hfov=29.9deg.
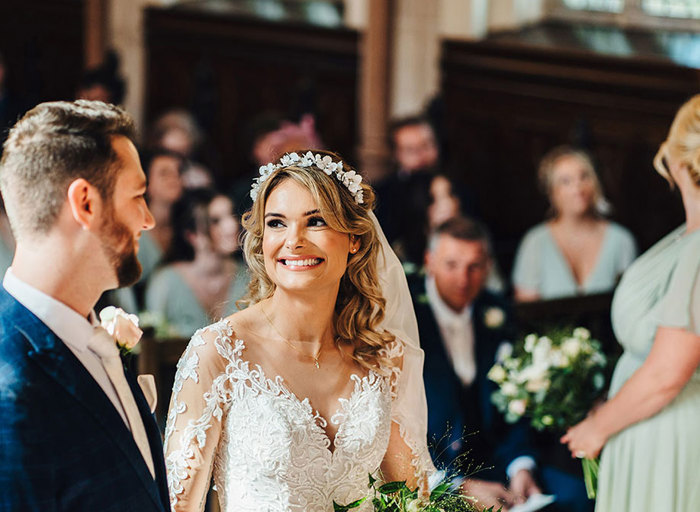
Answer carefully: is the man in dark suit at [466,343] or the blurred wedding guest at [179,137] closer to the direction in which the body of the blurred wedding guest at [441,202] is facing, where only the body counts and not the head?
the man in dark suit

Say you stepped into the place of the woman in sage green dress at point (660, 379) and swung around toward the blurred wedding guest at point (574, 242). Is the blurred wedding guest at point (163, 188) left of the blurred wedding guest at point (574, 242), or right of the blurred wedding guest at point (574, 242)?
left

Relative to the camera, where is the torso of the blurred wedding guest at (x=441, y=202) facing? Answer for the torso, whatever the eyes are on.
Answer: toward the camera

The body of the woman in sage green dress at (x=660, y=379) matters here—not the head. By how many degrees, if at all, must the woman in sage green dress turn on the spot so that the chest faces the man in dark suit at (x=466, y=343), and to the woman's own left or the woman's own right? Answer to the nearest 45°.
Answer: approximately 45° to the woman's own right

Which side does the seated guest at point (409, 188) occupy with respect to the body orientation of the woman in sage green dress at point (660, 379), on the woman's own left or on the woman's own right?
on the woman's own right

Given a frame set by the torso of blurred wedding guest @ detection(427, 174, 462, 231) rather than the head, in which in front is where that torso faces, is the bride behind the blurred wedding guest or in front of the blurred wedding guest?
in front

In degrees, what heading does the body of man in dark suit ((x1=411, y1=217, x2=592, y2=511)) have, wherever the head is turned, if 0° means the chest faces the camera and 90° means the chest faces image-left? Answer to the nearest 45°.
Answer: approximately 0°

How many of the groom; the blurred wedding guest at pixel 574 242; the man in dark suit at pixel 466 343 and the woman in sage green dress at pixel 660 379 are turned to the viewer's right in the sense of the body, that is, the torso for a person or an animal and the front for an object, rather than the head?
1

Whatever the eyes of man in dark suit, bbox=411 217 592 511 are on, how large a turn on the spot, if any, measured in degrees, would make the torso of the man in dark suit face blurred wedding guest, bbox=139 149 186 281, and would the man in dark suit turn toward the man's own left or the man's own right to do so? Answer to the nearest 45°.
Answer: approximately 135° to the man's own right

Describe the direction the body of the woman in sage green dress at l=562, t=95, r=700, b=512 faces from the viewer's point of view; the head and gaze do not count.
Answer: to the viewer's left

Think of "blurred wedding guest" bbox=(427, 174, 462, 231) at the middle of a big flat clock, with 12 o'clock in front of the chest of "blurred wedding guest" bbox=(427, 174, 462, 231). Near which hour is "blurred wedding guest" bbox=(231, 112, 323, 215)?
"blurred wedding guest" bbox=(231, 112, 323, 215) is roughly at 4 o'clock from "blurred wedding guest" bbox=(427, 174, 462, 231).

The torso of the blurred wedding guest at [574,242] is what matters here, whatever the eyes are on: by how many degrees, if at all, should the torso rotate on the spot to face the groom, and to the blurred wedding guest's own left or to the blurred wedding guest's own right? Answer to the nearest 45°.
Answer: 0° — they already face them

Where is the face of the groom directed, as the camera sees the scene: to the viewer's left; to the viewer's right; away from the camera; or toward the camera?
to the viewer's right

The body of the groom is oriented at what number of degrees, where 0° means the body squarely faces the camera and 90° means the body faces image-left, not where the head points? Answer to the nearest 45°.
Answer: approximately 270°
